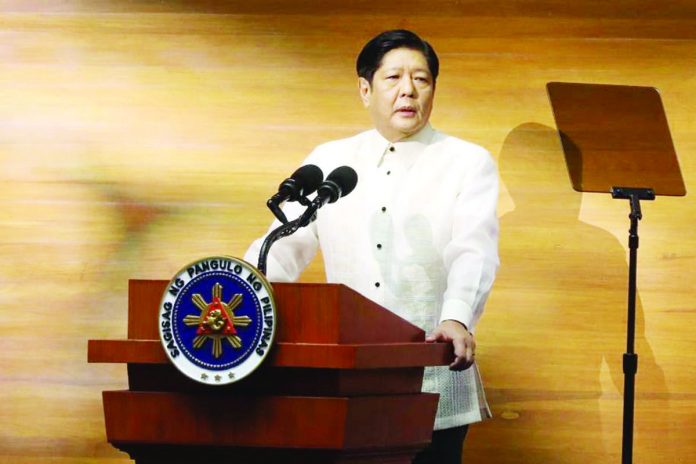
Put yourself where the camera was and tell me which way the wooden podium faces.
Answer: facing the viewer and to the left of the viewer

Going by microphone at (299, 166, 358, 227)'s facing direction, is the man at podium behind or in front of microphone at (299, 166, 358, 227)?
in front

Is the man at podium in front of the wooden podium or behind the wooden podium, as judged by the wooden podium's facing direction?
behind

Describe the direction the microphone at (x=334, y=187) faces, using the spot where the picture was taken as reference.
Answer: facing away from the viewer and to the right of the viewer

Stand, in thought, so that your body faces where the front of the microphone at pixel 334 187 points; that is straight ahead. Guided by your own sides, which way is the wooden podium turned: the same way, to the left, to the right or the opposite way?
the opposite way
